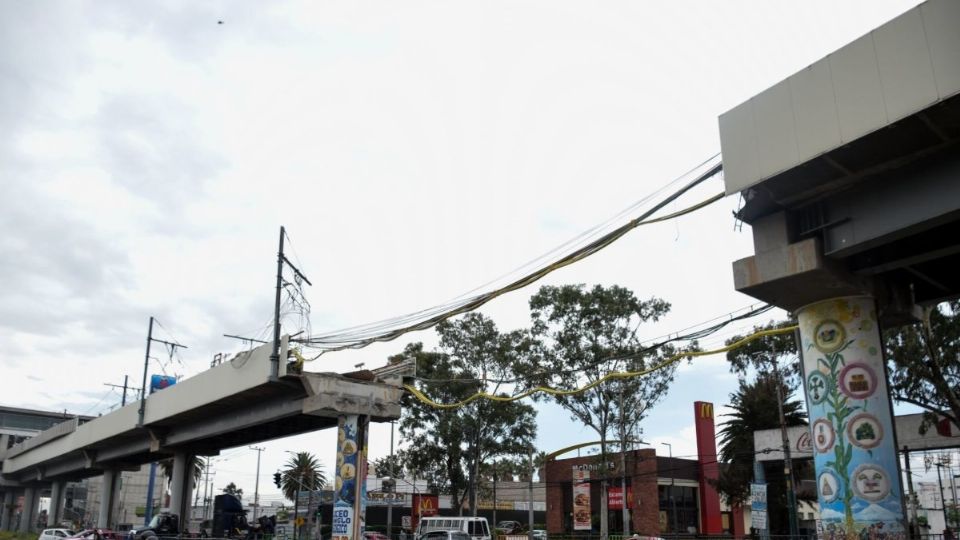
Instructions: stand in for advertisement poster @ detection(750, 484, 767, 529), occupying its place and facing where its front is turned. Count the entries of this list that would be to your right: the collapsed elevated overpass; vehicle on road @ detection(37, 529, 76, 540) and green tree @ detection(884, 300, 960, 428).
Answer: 2

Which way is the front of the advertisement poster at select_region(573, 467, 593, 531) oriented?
toward the camera

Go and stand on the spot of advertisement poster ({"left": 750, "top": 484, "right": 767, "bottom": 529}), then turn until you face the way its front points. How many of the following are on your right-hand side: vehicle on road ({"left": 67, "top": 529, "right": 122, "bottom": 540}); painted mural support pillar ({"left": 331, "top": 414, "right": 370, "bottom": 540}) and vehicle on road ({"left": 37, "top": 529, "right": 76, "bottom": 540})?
3

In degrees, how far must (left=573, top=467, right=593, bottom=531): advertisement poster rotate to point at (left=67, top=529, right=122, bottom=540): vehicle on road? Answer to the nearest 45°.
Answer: approximately 45° to its right

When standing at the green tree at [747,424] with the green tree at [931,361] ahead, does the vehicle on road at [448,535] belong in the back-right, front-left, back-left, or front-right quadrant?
front-right

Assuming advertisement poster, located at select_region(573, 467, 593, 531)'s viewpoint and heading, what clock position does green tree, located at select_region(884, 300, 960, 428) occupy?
The green tree is roughly at 11 o'clock from the advertisement poster.

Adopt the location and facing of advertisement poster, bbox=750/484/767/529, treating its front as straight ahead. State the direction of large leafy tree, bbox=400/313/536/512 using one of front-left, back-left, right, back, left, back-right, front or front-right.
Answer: back-right

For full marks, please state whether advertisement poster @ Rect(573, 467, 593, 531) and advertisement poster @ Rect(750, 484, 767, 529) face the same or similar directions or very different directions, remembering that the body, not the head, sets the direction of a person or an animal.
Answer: same or similar directions

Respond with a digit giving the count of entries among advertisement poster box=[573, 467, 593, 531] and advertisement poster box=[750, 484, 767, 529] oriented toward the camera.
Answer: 2
